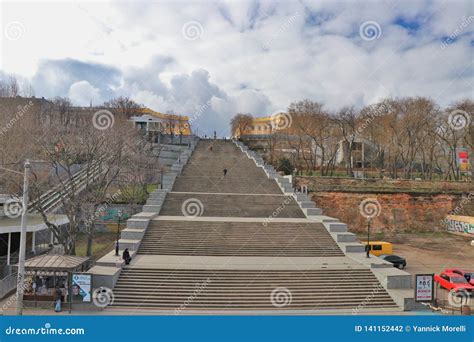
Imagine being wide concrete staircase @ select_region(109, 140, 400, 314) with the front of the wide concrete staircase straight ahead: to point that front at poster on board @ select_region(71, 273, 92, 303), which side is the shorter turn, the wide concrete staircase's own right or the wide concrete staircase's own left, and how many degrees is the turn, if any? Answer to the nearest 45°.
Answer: approximately 45° to the wide concrete staircase's own right

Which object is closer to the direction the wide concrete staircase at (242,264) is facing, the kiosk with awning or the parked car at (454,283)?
the kiosk with awning

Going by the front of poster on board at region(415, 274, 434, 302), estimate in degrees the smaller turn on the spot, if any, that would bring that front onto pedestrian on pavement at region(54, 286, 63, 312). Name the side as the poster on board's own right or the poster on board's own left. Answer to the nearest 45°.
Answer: approximately 45° to the poster on board's own right

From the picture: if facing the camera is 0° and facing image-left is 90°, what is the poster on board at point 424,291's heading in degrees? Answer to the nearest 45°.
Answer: approximately 0°

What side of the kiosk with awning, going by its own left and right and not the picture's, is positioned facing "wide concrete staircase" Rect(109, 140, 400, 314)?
left

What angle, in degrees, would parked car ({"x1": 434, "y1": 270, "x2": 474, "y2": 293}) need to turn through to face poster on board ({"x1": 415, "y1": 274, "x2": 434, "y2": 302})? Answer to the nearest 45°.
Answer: approximately 45° to its right
